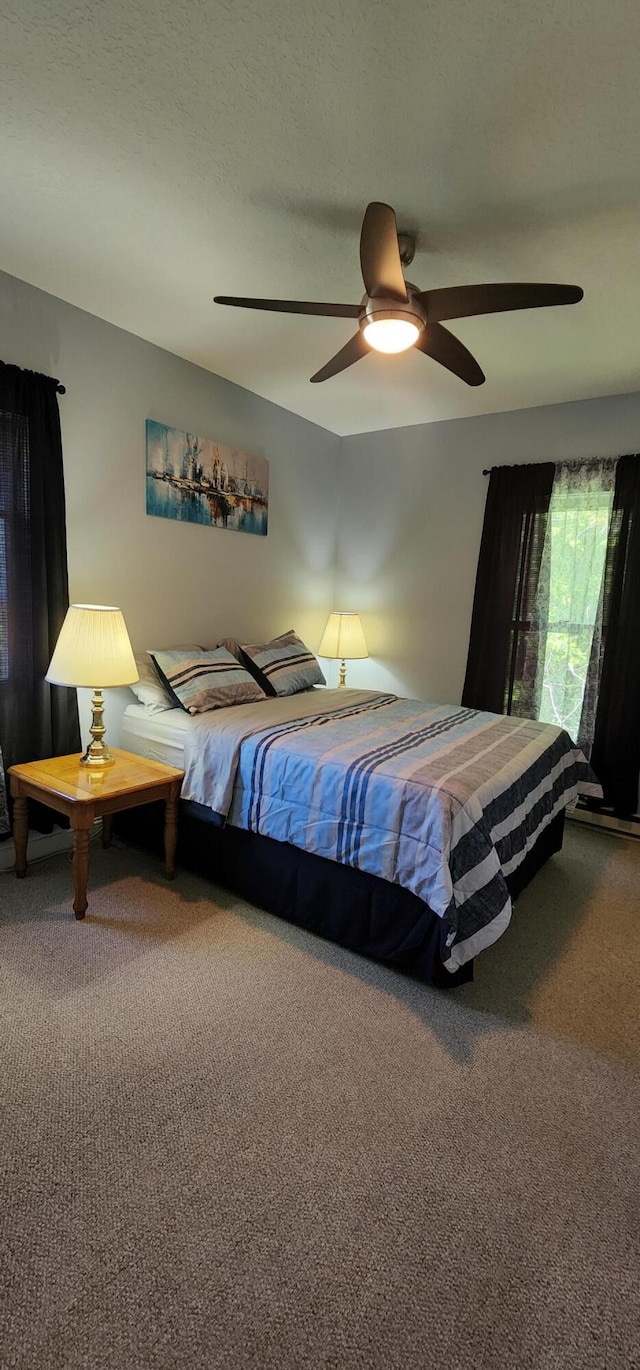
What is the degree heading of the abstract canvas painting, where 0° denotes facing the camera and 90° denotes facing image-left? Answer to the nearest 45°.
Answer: approximately 315°

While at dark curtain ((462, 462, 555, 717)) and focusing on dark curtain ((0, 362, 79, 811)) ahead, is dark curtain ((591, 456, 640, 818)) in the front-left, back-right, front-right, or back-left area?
back-left

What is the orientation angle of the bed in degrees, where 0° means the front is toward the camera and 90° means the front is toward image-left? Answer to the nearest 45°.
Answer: approximately 315°

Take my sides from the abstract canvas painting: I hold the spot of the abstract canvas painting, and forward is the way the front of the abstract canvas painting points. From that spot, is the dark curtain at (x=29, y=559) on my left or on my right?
on my right

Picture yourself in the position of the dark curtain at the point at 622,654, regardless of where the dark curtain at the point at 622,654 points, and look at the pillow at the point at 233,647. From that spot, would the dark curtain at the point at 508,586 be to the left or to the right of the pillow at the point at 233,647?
right

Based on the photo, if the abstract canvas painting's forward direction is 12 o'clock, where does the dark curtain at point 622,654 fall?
The dark curtain is roughly at 11 o'clock from the abstract canvas painting.

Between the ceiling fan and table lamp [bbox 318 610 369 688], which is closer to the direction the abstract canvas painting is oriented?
the ceiling fan

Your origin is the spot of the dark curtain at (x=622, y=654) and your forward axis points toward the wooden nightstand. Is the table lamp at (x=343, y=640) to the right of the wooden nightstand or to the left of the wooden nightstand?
right

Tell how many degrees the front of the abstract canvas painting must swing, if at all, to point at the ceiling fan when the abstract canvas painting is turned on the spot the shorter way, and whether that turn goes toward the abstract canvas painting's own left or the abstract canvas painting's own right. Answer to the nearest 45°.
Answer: approximately 45° to the abstract canvas painting's own right
